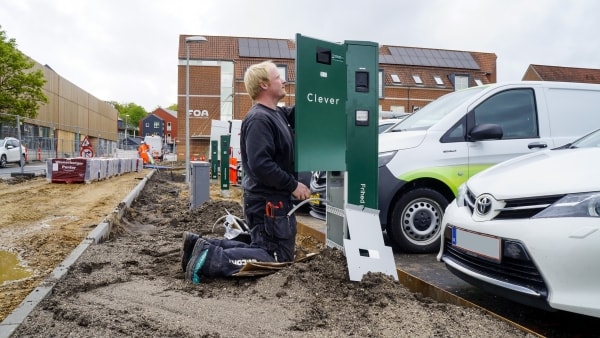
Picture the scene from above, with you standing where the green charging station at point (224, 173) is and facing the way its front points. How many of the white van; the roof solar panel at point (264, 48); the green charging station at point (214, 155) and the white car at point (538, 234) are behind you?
2

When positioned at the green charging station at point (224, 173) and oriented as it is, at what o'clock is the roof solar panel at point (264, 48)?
The roof solar panel is roughly at 6 o'clock from the green charging station.

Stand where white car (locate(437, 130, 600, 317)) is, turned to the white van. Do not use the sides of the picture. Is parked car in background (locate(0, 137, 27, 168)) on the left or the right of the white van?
left

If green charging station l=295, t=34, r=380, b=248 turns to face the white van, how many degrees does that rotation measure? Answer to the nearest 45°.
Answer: approximately 135° to its left

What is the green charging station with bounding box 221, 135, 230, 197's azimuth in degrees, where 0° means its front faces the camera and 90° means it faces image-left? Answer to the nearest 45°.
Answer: approximately 0°

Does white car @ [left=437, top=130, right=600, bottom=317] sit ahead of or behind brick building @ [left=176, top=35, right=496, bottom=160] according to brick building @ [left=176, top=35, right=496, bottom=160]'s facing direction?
ahead

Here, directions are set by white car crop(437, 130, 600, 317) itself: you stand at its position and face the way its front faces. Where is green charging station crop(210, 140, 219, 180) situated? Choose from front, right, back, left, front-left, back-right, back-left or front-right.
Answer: right

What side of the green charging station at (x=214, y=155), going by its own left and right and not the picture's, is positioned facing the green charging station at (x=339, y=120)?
front

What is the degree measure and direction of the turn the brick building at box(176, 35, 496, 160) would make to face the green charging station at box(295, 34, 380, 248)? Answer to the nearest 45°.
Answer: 0° — it already faces it

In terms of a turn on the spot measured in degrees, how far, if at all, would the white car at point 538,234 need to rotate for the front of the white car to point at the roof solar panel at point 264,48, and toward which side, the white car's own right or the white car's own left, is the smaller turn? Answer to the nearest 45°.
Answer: approximately 90° to the white car's own right

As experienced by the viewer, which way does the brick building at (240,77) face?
facing the viewer

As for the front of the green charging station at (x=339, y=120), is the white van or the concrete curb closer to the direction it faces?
the concrete curb
